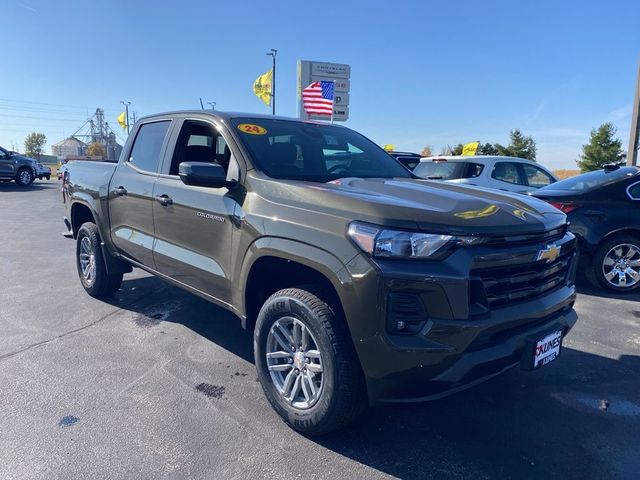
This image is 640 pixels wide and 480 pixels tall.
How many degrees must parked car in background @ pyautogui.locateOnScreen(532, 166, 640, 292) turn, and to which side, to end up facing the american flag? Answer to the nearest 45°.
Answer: approximately 90° to its left

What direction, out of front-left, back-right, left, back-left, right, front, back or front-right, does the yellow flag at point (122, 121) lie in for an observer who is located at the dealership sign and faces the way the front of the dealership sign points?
back-right

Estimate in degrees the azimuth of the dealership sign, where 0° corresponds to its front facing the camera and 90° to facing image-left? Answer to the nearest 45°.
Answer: approximately 0°

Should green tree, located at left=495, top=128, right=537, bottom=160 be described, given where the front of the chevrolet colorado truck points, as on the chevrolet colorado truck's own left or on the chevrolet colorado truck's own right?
on the chevrolet colorado truck's own left

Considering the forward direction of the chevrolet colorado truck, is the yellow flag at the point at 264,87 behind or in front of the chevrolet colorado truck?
behind

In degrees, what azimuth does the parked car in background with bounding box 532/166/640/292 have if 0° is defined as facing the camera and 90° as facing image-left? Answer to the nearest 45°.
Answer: approximately 225°

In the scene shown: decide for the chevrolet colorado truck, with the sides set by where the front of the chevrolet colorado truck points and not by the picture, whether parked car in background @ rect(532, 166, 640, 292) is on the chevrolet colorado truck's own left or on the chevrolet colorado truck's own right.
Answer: on the chevrolet colorado truck's own left

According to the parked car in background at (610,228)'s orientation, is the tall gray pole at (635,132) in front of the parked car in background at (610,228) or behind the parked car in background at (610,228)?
in front

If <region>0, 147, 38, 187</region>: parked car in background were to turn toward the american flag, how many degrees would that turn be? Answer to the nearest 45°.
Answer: approximately 45° to its right
